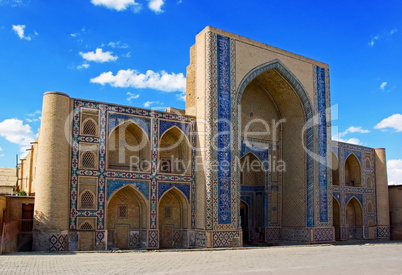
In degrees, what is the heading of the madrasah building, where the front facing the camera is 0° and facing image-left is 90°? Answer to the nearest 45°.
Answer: approximately 315°
